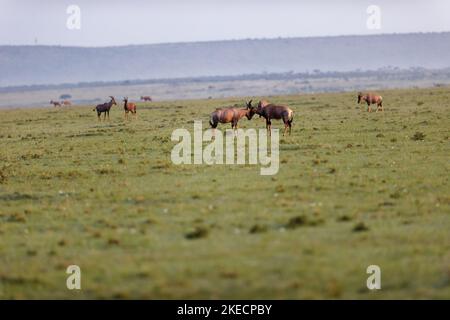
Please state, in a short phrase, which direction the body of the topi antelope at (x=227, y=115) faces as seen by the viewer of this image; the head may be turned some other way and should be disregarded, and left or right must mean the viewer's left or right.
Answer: facing to the right of the viewer
